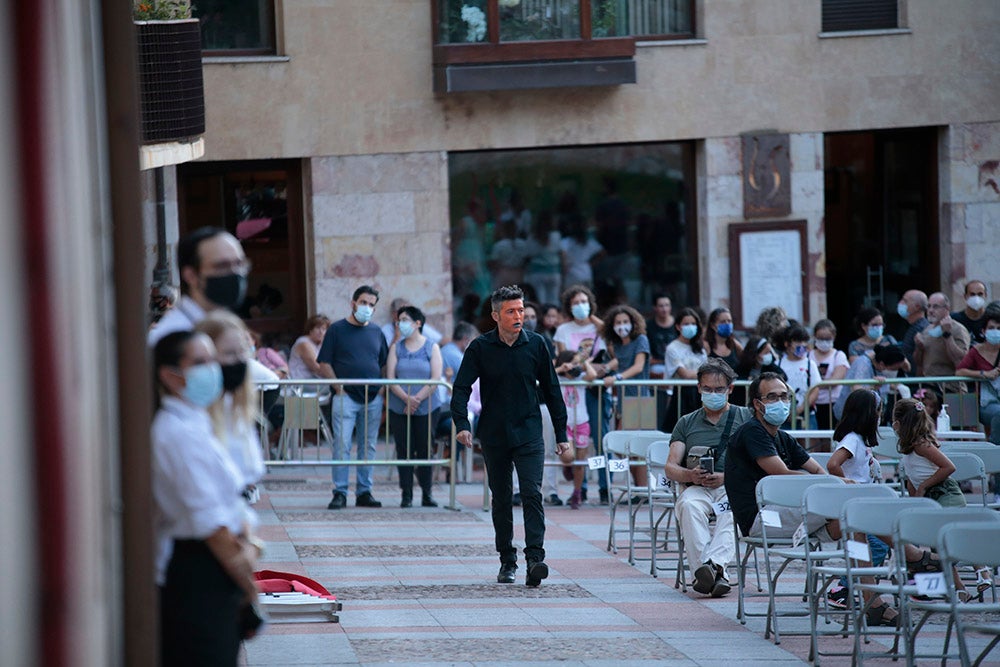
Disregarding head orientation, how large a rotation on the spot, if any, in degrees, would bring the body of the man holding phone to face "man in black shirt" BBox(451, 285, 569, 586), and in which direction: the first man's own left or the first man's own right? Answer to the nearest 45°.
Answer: approximately 90° to the first man's own right

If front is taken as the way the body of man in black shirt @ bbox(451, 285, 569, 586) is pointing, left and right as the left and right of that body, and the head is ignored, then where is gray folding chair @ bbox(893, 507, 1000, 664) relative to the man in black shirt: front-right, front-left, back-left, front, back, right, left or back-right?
front-left

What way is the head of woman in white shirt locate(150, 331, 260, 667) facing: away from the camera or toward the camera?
toward the camera

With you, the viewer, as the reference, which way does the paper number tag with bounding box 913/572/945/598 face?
facing the viewer

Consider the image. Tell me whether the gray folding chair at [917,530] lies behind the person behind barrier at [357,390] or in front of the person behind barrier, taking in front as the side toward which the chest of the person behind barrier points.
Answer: in front

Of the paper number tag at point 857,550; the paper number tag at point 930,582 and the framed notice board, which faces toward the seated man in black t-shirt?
the framed notice board

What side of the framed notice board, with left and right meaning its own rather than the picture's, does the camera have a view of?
front

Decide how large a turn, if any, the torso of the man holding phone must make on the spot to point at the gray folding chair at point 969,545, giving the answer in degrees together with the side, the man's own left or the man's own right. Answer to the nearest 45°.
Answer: approximately 45° to the man's own left

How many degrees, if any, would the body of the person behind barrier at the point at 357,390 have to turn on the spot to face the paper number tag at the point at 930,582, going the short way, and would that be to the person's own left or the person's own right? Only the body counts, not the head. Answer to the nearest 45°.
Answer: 0° — they already face it

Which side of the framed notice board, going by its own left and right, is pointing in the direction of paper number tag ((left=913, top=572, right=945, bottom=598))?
front
